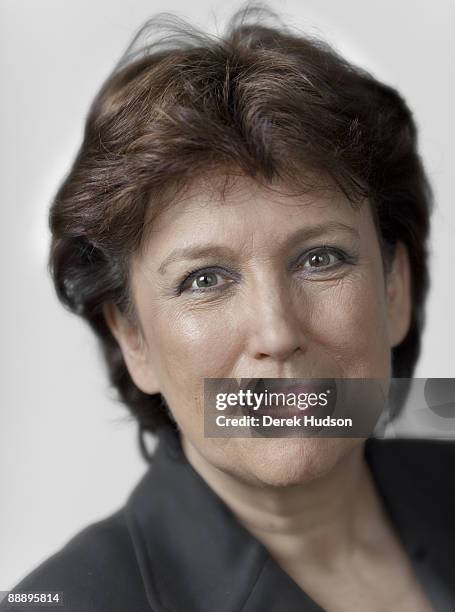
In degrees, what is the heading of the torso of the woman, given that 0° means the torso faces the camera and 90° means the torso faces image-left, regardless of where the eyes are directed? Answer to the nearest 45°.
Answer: approximately 315°
